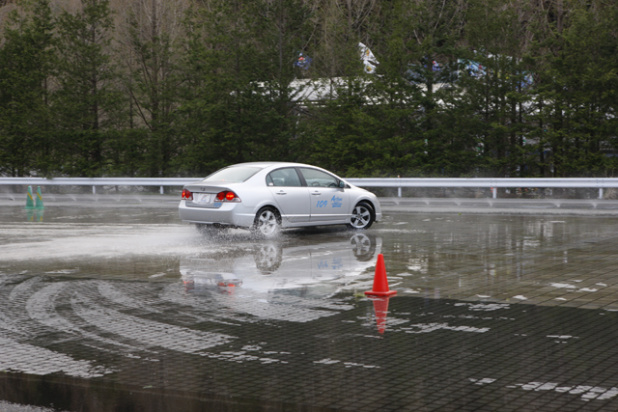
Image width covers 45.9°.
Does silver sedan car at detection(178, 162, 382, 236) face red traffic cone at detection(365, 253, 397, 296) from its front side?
no

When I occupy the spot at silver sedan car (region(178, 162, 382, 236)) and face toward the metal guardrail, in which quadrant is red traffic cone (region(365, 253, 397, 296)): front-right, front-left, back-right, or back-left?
back-right

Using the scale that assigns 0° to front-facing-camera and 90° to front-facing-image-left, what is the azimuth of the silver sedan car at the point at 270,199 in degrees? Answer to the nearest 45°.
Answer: approximately 225°

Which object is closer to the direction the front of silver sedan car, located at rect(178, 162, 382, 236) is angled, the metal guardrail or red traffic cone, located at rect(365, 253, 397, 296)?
the metal guardrail
